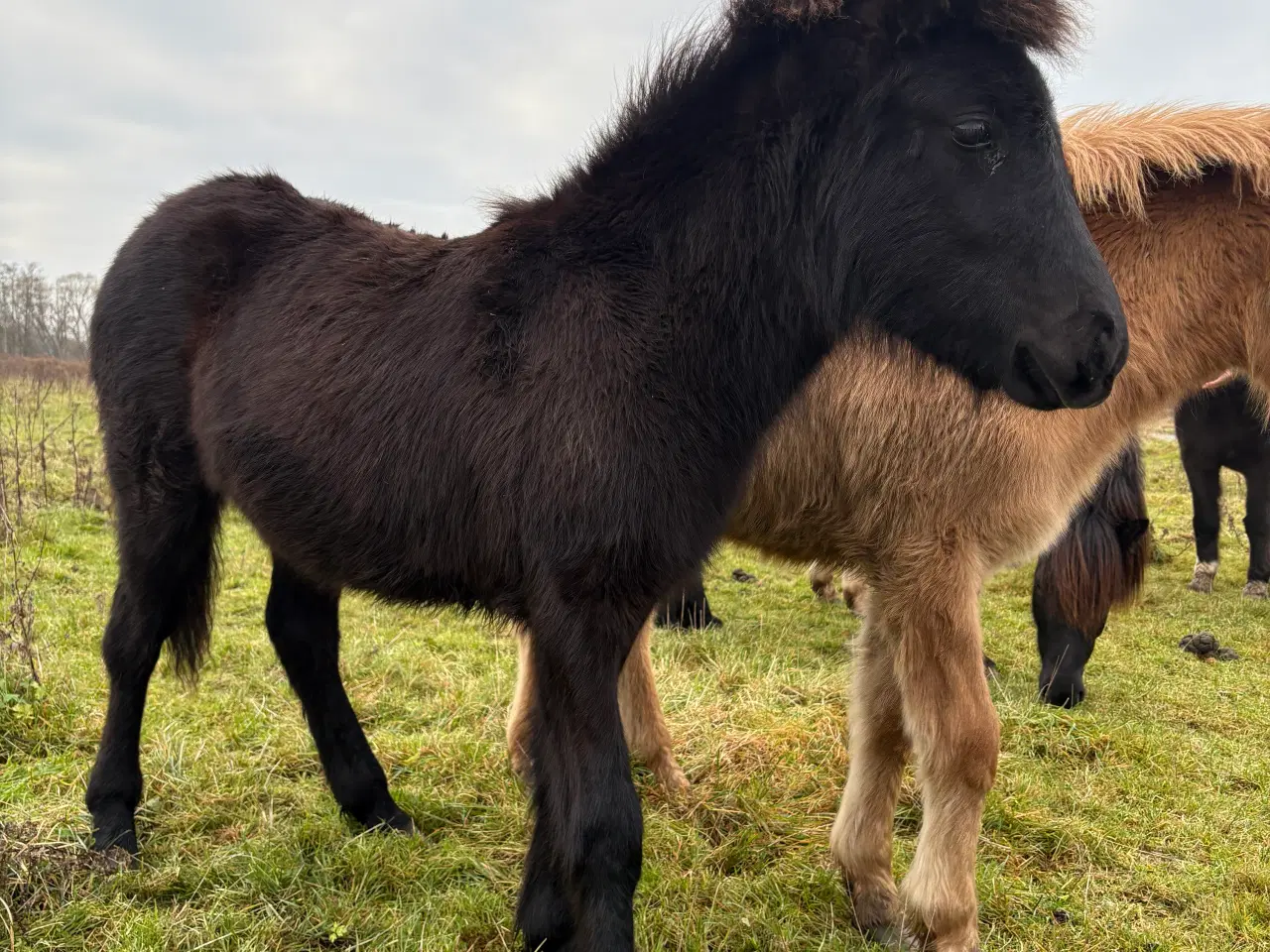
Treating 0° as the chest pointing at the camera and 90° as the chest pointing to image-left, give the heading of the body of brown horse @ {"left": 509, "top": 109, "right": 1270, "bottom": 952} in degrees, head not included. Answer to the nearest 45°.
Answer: approximately 315°

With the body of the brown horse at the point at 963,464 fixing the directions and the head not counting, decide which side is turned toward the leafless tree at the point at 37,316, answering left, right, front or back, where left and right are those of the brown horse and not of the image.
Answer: back

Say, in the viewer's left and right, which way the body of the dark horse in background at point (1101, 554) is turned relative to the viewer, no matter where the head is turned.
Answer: facing the viewer and to the right of the viewer

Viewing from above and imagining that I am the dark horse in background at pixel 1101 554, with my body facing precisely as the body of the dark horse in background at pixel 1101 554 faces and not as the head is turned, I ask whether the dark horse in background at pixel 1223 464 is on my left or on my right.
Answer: on my left

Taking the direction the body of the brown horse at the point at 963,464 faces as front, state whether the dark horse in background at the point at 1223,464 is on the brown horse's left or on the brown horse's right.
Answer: on the brown horse's left

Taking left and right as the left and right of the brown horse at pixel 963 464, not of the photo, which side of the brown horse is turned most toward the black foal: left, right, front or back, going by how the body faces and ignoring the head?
right

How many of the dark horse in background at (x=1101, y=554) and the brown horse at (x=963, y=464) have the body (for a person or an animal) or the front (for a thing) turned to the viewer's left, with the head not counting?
0
